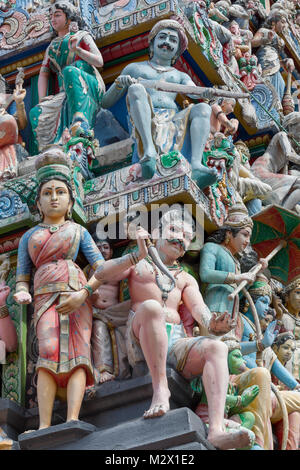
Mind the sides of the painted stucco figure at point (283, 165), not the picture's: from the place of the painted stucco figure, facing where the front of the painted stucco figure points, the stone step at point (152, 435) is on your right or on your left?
on your right

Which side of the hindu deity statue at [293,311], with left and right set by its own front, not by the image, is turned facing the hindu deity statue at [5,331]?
right

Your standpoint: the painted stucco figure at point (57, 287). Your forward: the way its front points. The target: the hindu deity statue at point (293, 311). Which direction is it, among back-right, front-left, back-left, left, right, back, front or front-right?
back-left

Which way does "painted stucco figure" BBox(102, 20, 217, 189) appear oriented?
toward the camera

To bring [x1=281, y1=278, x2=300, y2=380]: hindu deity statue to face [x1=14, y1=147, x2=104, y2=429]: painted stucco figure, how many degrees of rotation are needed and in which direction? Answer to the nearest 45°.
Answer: approximately 90° to its right

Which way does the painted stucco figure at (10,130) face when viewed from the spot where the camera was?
facing the viewer
